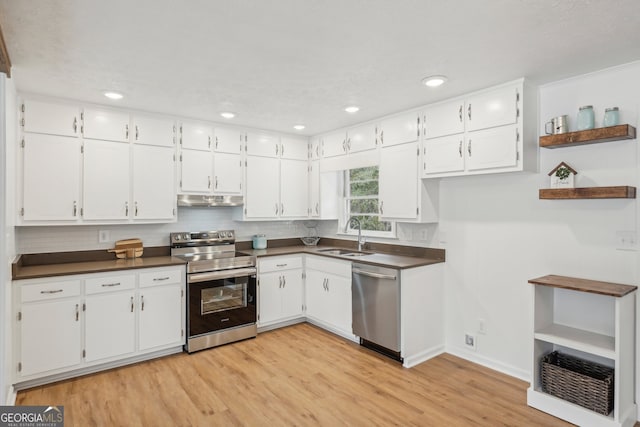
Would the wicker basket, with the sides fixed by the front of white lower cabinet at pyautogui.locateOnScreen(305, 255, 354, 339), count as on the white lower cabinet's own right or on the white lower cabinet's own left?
on the white lower cabinet's own left

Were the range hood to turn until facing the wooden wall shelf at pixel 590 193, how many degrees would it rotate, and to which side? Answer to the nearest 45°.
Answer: approximately 45° to its left

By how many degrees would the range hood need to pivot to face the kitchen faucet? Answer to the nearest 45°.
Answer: approximately 90° to its left

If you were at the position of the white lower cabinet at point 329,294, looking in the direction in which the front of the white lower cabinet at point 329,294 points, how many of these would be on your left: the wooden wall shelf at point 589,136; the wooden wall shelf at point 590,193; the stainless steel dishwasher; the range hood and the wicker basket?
4

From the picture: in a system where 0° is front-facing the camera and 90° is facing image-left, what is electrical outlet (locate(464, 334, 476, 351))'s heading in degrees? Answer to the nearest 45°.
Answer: approximately 45°

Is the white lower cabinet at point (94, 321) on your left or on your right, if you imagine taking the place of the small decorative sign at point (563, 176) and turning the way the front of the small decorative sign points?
on your right
